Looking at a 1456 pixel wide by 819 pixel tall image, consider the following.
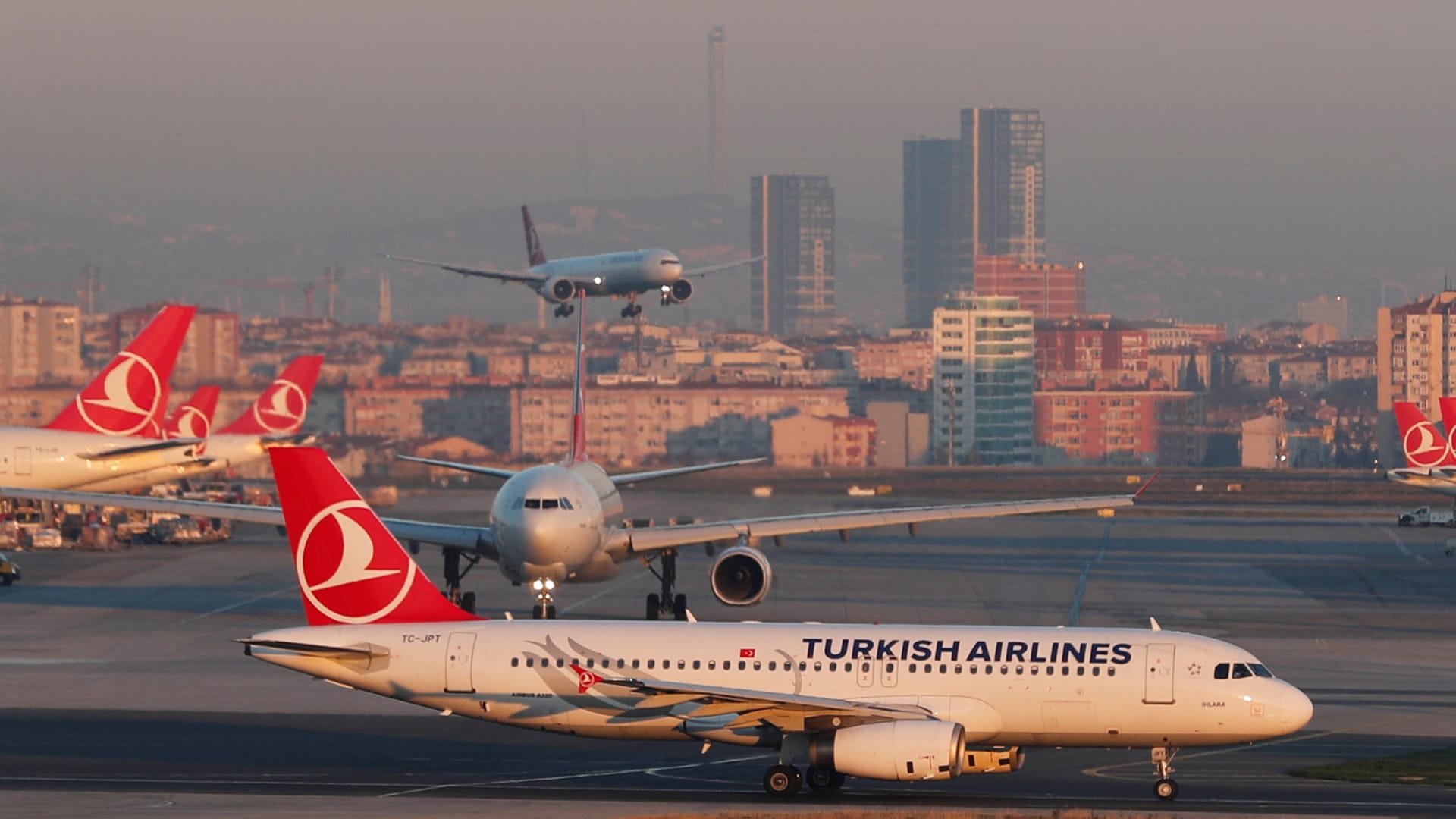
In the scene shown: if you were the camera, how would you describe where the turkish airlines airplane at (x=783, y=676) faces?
facing to the right of the viewer
